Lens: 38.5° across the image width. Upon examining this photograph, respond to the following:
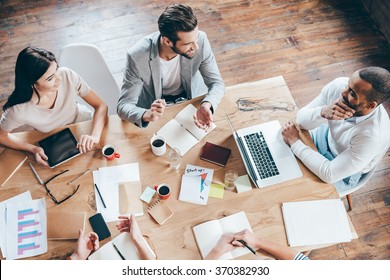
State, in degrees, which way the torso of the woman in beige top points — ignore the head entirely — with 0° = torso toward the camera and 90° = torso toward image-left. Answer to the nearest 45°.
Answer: approximately 315°

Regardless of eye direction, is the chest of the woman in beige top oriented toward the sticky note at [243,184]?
yes

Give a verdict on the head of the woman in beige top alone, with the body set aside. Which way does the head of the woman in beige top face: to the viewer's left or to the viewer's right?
to the viewer's right

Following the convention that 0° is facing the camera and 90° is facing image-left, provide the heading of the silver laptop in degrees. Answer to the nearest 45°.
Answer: approximately 270°
